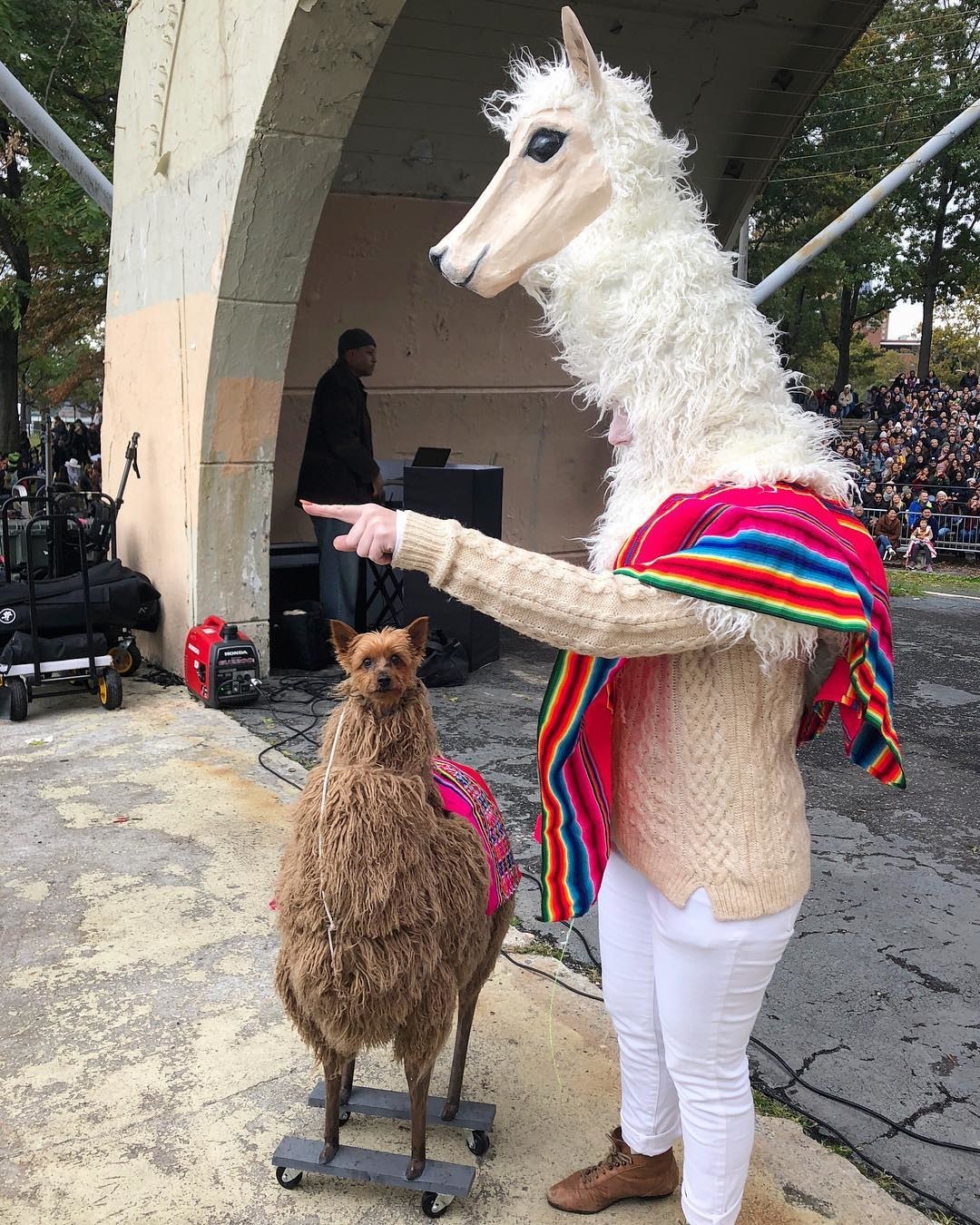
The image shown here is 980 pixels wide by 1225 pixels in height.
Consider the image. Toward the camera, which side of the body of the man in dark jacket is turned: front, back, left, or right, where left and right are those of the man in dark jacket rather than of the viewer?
right

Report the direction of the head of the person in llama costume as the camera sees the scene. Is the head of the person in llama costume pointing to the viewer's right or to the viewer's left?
to the viewer's left

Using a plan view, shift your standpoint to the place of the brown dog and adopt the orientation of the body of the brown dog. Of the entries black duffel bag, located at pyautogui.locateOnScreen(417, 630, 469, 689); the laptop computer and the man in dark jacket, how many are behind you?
3

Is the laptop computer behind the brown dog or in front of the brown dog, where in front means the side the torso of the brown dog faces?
behind

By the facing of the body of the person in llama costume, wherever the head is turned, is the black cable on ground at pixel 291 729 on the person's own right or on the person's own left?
on the person's own right

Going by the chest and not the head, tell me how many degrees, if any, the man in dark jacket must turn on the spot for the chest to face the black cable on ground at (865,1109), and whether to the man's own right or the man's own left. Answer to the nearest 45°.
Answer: approximately 90° to the man's own right

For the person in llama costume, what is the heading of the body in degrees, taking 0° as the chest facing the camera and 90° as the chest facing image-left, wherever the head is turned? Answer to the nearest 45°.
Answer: approximately 90°

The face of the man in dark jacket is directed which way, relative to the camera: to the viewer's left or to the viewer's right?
to the viewer's right

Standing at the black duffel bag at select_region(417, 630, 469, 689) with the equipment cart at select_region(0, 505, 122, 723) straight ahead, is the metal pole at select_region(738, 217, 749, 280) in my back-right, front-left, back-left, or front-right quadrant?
back-right

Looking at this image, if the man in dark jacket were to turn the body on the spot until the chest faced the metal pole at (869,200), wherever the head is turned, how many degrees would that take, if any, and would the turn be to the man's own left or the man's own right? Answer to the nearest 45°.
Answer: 0° — they already face it

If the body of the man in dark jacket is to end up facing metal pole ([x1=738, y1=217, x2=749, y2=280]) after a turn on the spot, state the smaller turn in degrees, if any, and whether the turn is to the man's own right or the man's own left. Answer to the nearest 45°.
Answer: approximately 45° to the man's own left
